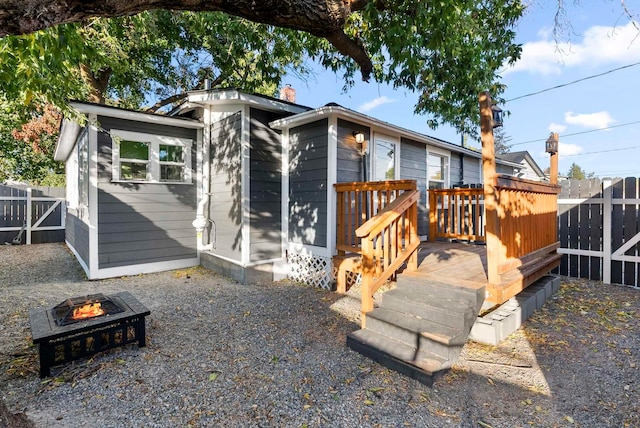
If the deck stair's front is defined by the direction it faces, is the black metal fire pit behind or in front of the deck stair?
in front

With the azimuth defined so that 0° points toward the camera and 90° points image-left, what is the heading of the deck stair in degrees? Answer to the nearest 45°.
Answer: approximately 45°

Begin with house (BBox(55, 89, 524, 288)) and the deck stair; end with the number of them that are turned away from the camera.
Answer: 0

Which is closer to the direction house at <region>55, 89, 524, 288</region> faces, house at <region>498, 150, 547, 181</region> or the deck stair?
the deck stair

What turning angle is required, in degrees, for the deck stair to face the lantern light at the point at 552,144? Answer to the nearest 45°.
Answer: approximately 180°
